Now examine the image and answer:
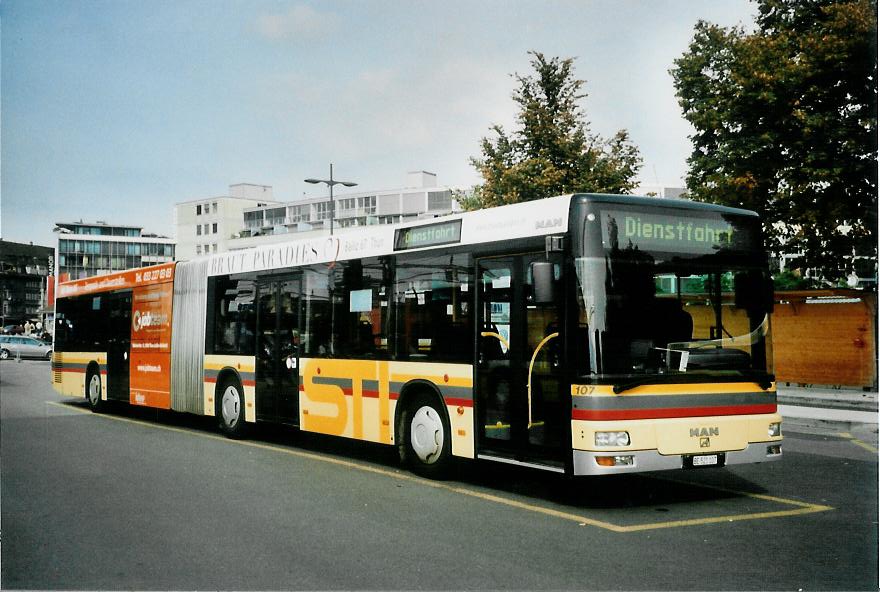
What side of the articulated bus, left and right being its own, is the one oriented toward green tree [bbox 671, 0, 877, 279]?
left

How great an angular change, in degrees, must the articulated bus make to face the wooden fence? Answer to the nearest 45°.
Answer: approximately 90° to its left

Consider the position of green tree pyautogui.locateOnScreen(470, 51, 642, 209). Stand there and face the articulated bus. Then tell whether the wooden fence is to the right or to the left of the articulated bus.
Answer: left

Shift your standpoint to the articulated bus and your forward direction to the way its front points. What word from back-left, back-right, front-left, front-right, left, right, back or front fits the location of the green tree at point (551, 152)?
back-left

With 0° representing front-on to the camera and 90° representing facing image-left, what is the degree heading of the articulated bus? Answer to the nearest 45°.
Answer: approximately 315°
